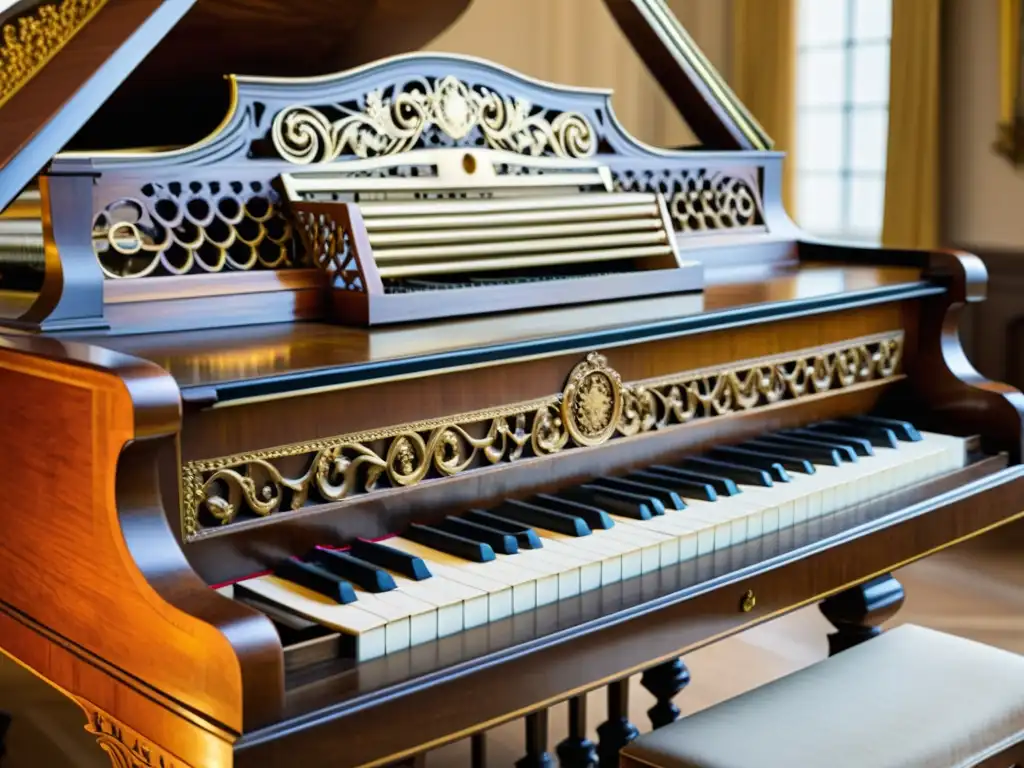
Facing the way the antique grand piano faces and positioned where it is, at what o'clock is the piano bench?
The piano bench is roughly at 11 o'clock from the antique grand piano.

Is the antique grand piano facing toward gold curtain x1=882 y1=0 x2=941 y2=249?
no

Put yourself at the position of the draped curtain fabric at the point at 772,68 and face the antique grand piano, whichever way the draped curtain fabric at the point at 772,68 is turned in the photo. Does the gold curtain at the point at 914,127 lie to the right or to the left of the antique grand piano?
left

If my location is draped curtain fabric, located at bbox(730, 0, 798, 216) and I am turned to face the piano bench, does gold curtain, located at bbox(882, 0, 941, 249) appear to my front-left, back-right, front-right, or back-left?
front-left

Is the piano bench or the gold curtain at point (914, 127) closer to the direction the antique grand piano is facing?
the piano bench

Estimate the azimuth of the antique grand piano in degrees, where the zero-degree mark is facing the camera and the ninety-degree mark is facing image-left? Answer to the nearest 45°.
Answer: approximately 315°

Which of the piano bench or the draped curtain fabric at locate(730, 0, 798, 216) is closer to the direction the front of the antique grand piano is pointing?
the piano bench

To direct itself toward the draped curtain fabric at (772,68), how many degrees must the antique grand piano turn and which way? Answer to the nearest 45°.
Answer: approximately 135° to its left
